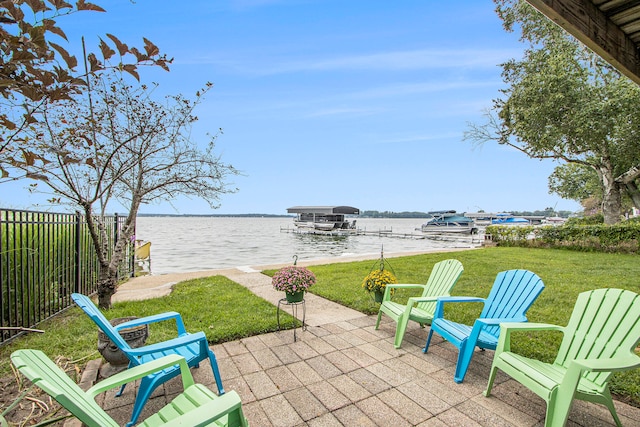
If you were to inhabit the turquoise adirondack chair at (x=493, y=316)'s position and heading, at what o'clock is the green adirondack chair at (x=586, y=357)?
The green adirondack chair is roughly at 9 o'clock from the turquoise adirondack chair.

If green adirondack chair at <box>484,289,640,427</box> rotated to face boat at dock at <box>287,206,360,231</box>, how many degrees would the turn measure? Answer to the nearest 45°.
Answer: approximately 90° to its right

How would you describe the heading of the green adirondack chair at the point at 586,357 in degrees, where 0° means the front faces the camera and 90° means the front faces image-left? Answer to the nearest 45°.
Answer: approximately 45°

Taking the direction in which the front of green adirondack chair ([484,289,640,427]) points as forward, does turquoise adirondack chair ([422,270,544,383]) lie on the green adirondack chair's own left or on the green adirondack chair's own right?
on the green adirondack chair's own right

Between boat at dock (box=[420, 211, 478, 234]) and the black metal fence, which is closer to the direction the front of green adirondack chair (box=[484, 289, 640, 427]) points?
the black metal fence

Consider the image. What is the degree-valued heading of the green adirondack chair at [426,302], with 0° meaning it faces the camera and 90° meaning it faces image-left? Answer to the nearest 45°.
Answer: approximately 45°

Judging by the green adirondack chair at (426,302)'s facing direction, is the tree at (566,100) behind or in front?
behind
